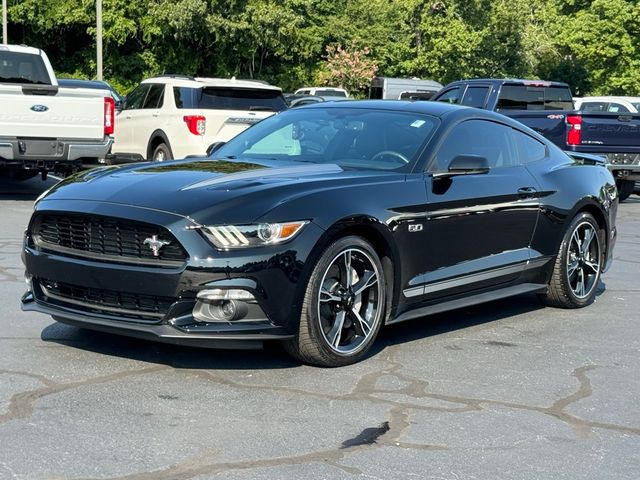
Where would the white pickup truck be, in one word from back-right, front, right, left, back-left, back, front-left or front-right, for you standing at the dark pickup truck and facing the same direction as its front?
left

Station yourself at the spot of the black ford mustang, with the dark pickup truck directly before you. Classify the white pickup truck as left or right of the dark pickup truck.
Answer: left

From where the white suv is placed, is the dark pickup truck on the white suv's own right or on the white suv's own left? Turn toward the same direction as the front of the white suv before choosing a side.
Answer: on the white suv's own right

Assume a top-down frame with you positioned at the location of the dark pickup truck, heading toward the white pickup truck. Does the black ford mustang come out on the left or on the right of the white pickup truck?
left

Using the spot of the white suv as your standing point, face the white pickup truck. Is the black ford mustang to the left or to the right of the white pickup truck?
left

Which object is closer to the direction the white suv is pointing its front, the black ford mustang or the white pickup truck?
the white pickup truck

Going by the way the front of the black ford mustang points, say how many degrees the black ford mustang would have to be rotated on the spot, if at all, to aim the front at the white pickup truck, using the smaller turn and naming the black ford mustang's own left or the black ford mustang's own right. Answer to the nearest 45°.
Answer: approximately 90° to the black ford mustang's own right

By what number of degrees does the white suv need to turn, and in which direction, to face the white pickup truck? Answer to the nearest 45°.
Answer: approximately 90° to its left

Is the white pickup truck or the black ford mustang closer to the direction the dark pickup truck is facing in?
the white pickup truck

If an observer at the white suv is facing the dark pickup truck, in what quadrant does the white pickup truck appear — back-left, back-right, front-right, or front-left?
back-right

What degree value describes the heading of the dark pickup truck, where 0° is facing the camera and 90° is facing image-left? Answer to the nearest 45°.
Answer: approximately 135°

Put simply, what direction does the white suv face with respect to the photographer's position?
facing away from the viewer and to the left of the viewer
